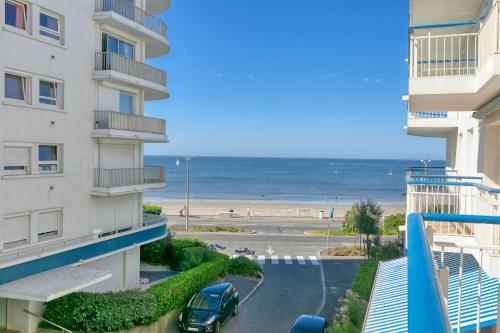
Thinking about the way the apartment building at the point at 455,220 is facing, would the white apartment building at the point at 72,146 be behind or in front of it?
in front

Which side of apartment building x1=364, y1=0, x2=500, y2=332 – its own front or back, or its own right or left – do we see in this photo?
left

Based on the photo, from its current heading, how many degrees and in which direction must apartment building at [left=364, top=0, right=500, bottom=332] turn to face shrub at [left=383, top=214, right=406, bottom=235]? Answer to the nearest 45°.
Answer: approximately 90° to its right

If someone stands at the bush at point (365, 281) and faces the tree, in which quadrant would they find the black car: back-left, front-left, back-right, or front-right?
back-left

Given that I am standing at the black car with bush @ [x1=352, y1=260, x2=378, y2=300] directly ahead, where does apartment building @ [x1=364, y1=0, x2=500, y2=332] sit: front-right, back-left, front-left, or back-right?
front-right

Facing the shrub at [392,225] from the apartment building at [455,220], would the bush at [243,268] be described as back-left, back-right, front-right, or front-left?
front-left

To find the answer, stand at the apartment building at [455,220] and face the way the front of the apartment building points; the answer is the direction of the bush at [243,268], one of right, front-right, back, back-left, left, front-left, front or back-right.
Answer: front-right

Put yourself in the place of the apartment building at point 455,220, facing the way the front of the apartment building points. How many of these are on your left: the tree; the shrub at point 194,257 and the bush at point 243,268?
0

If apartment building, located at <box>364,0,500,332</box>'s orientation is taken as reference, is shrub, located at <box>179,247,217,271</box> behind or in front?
in front

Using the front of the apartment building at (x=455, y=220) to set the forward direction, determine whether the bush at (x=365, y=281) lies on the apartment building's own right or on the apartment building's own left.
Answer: on the apartment building's own right

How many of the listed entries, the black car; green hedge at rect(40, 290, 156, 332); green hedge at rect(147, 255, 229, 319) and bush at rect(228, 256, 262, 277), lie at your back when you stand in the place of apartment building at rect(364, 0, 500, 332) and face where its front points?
0
